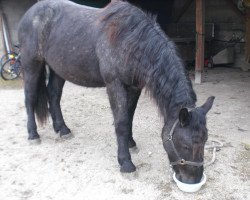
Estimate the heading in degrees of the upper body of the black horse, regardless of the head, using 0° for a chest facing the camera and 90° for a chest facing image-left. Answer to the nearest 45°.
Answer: approximately 315°

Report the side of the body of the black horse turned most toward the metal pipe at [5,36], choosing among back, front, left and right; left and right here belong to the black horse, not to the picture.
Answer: back

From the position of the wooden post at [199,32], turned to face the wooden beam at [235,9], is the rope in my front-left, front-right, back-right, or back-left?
back-right

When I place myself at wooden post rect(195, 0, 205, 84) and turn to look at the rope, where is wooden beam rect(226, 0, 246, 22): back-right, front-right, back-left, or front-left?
back-left
